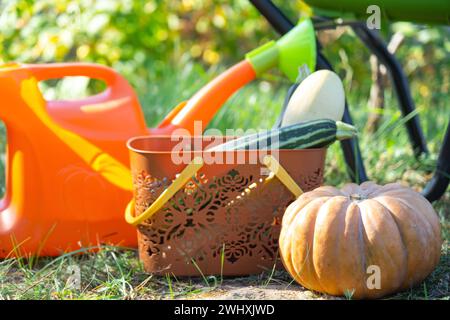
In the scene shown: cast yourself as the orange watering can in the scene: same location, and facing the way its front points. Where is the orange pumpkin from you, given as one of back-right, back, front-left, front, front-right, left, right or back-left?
front-right

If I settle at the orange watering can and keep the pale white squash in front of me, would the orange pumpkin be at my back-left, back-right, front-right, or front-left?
front-right

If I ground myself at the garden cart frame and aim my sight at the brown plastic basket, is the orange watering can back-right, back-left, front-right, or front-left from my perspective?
front-right

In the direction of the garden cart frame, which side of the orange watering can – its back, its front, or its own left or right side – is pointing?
front

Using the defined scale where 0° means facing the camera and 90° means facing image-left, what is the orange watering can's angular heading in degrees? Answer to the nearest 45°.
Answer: approximately 270°
